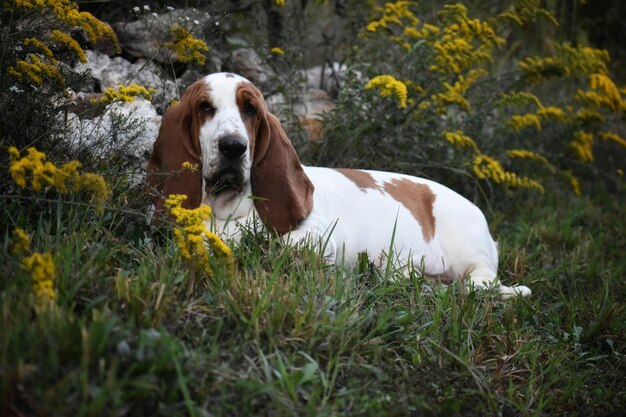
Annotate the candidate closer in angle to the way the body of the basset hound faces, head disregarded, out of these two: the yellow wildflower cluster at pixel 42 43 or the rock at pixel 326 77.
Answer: the yellow wildflower cluster

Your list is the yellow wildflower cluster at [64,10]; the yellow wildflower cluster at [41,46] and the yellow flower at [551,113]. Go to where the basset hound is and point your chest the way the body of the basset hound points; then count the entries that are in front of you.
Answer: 2

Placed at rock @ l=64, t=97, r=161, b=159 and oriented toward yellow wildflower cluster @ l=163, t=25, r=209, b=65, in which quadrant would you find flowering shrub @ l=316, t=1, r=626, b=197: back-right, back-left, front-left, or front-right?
front-right

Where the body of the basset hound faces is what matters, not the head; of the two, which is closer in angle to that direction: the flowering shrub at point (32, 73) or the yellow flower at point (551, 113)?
the flowering shrub

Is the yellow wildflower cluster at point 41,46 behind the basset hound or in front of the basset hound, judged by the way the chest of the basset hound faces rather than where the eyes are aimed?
in front

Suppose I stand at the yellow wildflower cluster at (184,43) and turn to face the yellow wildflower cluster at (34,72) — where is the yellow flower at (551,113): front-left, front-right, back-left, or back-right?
back-left

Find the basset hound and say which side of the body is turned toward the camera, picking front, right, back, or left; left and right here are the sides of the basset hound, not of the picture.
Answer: left

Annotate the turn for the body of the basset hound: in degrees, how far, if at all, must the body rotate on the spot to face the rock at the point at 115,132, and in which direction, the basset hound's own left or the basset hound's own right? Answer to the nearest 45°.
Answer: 0° — it already faces it

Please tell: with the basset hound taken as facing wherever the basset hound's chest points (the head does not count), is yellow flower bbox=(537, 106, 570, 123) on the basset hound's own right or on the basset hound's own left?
on the basset hound's own right

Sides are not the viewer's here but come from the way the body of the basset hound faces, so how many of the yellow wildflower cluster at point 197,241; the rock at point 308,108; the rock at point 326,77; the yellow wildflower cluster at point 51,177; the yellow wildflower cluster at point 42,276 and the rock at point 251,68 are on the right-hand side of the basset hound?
3

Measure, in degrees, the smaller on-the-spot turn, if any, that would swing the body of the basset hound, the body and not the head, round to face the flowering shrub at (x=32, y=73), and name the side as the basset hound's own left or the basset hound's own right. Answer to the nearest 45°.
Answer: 0° — it already faces it

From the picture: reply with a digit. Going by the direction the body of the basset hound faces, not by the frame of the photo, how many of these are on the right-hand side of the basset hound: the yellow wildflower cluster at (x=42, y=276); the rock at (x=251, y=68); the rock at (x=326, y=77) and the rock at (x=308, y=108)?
3

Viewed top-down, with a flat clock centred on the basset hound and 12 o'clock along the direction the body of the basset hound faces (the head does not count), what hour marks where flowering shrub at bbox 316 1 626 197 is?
The flowering shrub is roughly at 4 o'clock from the basset hound.

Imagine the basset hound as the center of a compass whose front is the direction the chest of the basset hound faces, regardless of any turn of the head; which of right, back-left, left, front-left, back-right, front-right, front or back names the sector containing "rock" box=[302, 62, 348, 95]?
right

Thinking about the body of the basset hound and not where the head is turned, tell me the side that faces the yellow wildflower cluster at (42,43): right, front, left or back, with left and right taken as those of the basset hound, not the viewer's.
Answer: front

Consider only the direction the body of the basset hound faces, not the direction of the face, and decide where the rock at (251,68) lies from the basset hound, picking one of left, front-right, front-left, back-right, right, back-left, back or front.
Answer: right
